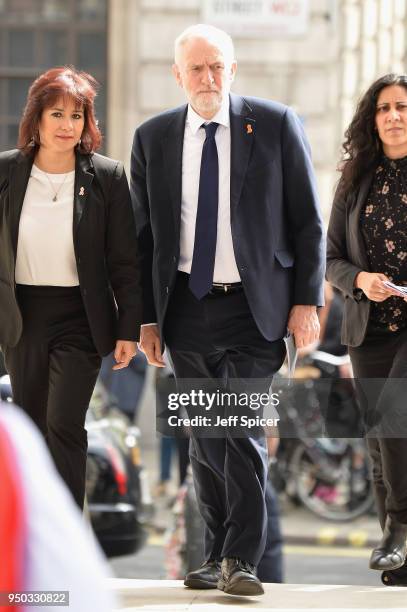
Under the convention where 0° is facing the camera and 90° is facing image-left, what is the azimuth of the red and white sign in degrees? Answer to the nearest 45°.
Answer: approximately 0°

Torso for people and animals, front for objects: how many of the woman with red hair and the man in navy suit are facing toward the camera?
2

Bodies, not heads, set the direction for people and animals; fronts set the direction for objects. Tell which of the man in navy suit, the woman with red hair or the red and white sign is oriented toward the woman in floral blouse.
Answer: the red and white sign

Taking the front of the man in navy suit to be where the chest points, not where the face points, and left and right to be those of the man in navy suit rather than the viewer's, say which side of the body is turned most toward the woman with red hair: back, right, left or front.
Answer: right

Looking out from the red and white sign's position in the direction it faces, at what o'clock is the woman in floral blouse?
The woman in floral blouse is roughly at 12 o'clock from the red and white sign.

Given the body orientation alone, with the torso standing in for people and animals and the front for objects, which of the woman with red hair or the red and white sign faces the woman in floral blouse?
the red and white sign

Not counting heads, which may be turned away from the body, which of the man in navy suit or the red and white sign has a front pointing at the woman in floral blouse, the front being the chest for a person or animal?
the red and white sign

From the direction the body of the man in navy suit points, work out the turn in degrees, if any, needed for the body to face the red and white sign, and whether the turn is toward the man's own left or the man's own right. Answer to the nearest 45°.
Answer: approximately 180°

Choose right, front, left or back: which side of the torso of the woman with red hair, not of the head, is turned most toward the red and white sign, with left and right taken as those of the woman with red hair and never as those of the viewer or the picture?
back

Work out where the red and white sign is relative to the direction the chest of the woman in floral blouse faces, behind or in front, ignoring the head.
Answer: behind
